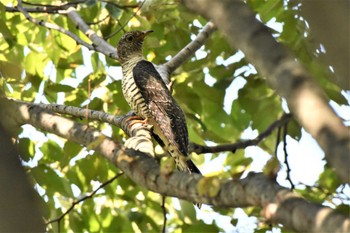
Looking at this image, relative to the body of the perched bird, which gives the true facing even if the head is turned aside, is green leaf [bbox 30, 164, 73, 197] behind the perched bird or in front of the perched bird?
in front

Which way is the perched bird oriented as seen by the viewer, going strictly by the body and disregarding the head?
to the viewer's left
